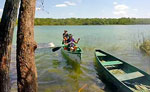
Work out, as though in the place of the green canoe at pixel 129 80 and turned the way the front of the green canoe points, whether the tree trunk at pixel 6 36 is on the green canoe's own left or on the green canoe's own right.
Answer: on the green canoe's own left

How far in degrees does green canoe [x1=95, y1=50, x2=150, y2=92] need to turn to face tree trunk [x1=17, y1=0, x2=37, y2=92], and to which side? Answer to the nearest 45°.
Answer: approximately 90° to its left

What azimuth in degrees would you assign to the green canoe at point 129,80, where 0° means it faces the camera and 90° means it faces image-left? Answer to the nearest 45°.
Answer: approximately 135°
